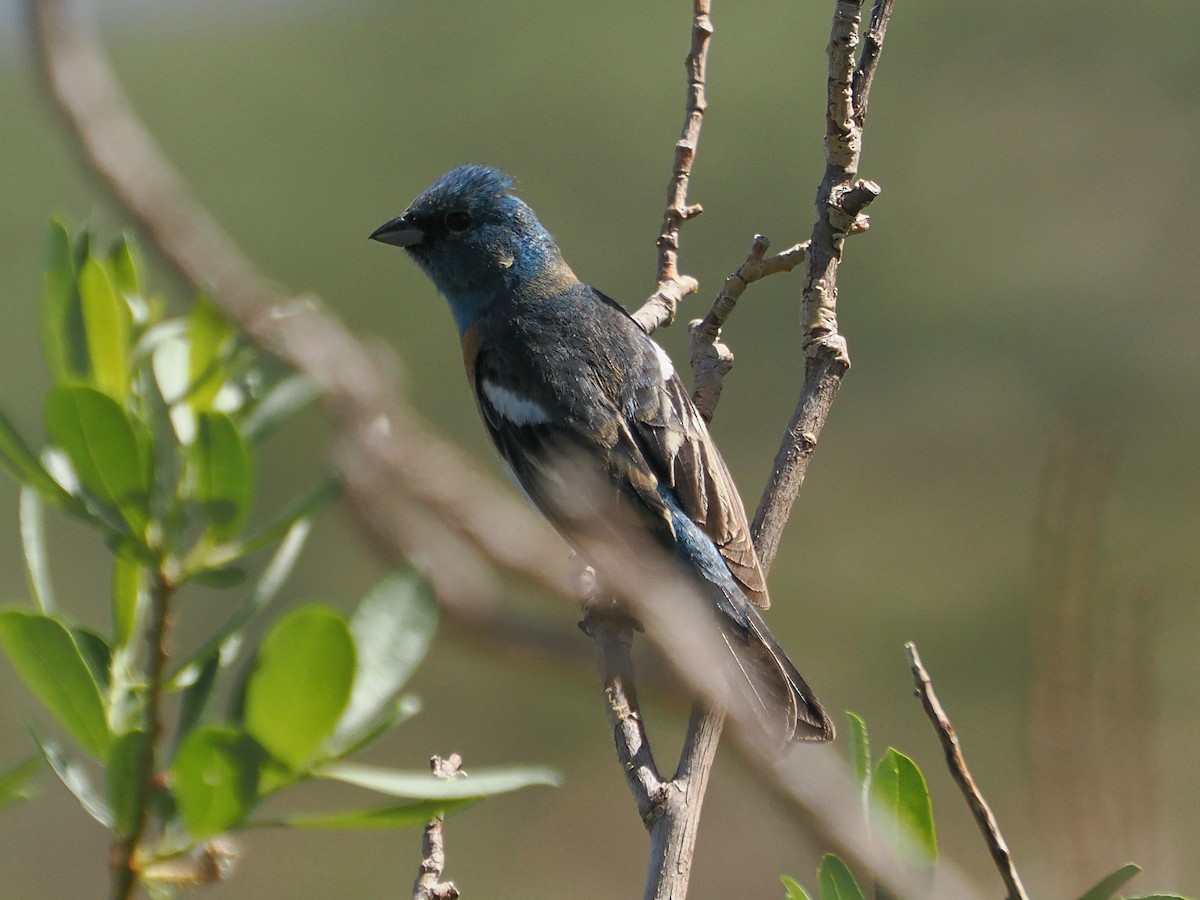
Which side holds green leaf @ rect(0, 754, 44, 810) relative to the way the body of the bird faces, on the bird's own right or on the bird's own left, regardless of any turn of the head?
on the bird's own left

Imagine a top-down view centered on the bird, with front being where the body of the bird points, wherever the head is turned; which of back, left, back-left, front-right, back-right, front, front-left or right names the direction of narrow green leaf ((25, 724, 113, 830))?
front-left

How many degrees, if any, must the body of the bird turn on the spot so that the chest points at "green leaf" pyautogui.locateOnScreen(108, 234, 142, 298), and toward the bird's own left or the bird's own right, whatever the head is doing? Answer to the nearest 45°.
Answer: approximately 45° to the bird's own left

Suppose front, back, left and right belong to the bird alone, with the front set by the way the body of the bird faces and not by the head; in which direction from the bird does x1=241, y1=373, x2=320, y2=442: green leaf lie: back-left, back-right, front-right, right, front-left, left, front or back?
front-left

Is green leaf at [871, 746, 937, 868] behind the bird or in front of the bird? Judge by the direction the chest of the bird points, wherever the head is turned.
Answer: behind

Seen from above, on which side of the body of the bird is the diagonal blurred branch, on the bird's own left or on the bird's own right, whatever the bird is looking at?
on the bird's own left

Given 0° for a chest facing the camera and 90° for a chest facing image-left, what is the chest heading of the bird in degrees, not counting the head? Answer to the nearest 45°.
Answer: approximately 135°

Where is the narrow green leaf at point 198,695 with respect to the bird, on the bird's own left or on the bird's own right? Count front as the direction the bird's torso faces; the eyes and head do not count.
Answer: on the bird's own left
